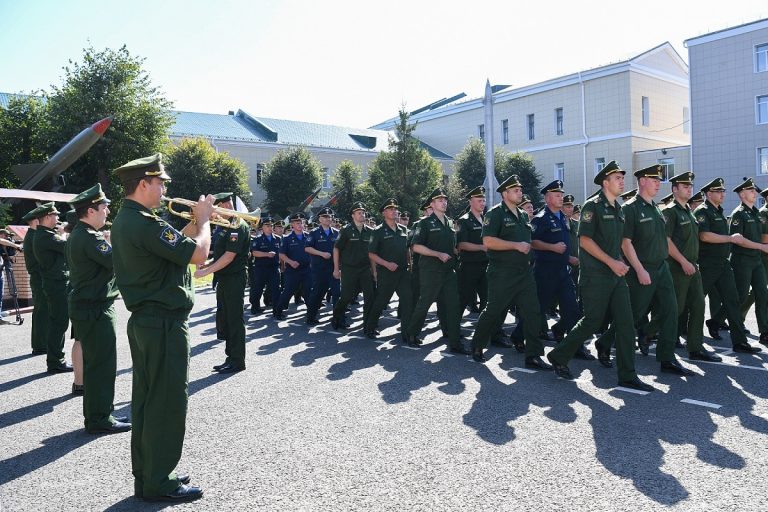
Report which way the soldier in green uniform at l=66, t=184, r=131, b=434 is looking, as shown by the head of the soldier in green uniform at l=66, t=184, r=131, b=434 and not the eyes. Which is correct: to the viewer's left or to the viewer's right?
to the viewer's right

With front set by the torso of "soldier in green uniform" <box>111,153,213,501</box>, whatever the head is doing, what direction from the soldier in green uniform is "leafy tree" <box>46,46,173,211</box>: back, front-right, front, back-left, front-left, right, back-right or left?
left

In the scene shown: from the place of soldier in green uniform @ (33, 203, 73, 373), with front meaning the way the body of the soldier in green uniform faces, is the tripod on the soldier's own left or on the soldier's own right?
on the soldier's own left

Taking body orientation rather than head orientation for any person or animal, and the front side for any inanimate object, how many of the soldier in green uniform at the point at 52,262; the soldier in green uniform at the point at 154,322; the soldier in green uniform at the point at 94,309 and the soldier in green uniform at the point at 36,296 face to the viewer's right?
4

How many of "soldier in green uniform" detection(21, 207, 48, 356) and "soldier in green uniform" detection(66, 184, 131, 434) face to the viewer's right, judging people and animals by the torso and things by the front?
2

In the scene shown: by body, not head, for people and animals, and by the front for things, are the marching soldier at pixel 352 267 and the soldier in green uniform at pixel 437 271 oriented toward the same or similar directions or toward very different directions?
same or similar directions

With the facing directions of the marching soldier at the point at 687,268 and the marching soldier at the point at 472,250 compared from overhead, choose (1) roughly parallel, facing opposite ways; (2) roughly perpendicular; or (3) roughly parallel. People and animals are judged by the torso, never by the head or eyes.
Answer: roughly parallel

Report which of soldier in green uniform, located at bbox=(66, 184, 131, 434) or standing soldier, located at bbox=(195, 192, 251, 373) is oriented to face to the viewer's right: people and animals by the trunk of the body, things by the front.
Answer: the soldier in green uniform

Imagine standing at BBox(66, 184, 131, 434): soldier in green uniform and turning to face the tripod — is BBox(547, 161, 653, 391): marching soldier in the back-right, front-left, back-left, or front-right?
back-right
